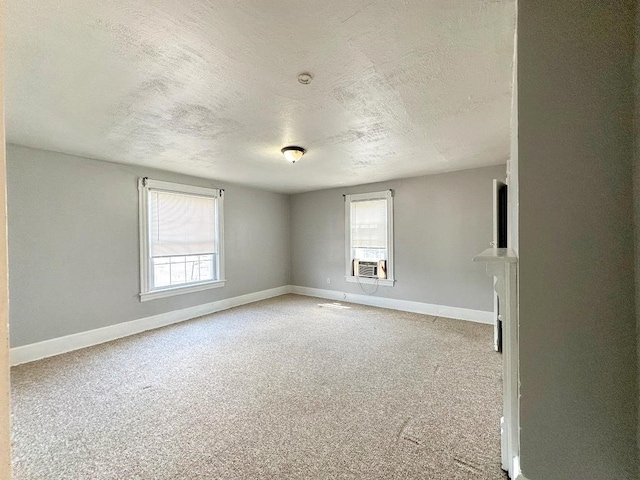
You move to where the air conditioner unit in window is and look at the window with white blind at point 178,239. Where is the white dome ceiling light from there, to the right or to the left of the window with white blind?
left

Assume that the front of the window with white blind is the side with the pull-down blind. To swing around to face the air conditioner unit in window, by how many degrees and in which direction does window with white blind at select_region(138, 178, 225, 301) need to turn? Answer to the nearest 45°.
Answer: approximately 45° to its left

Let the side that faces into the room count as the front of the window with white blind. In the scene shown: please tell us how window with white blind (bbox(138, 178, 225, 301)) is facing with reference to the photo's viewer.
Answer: facing the viewer and to the right of the viewer

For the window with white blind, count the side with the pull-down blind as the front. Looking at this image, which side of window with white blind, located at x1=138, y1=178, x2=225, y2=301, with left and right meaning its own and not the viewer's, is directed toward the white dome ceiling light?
front

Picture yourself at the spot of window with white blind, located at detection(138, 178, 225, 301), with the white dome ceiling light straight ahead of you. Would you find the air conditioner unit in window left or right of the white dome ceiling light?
left
